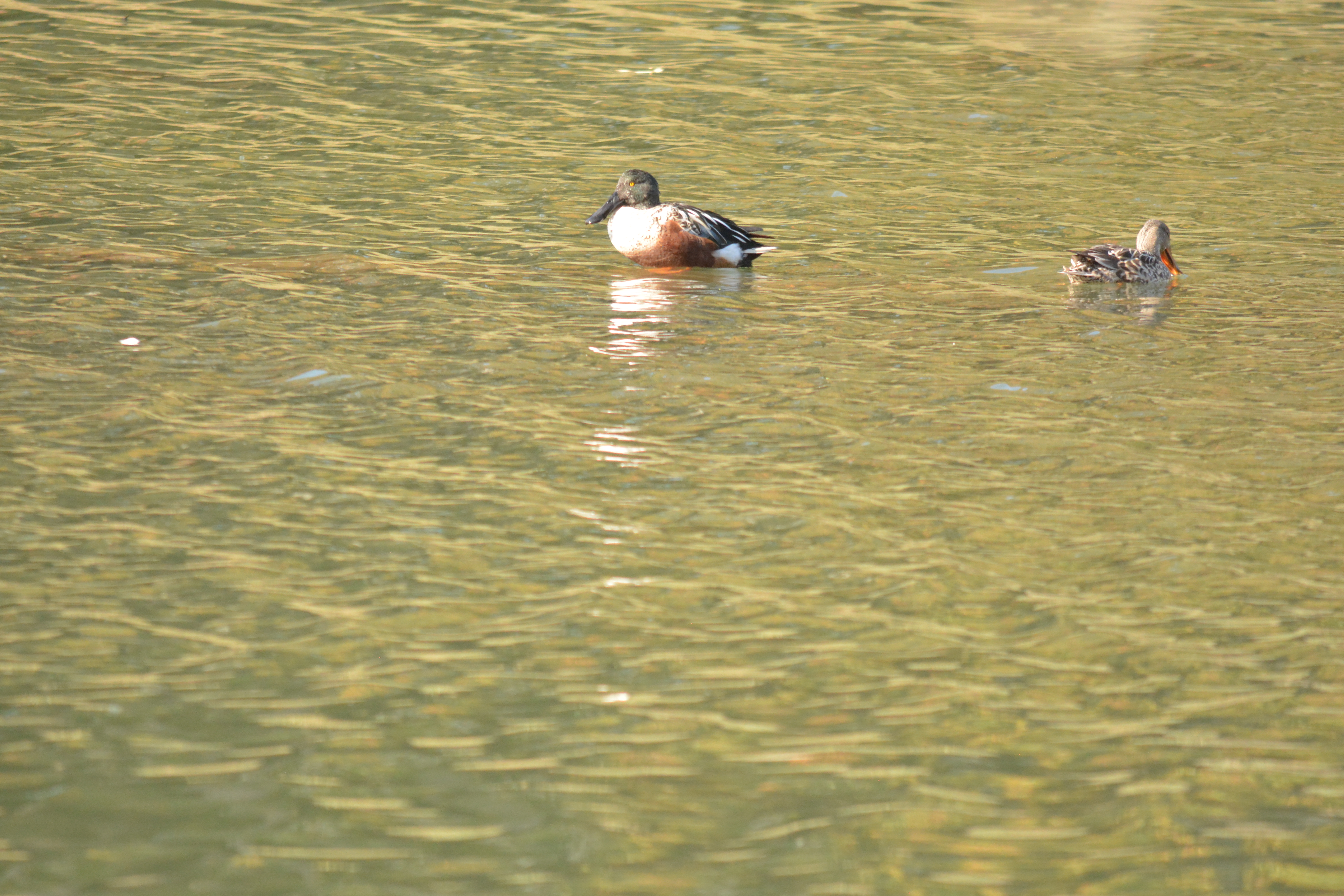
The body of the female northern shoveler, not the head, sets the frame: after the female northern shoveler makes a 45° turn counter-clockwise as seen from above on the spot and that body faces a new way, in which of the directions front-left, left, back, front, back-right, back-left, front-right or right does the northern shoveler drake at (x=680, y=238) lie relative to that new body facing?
back-left

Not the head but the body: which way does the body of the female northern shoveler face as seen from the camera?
to the viewer's right
